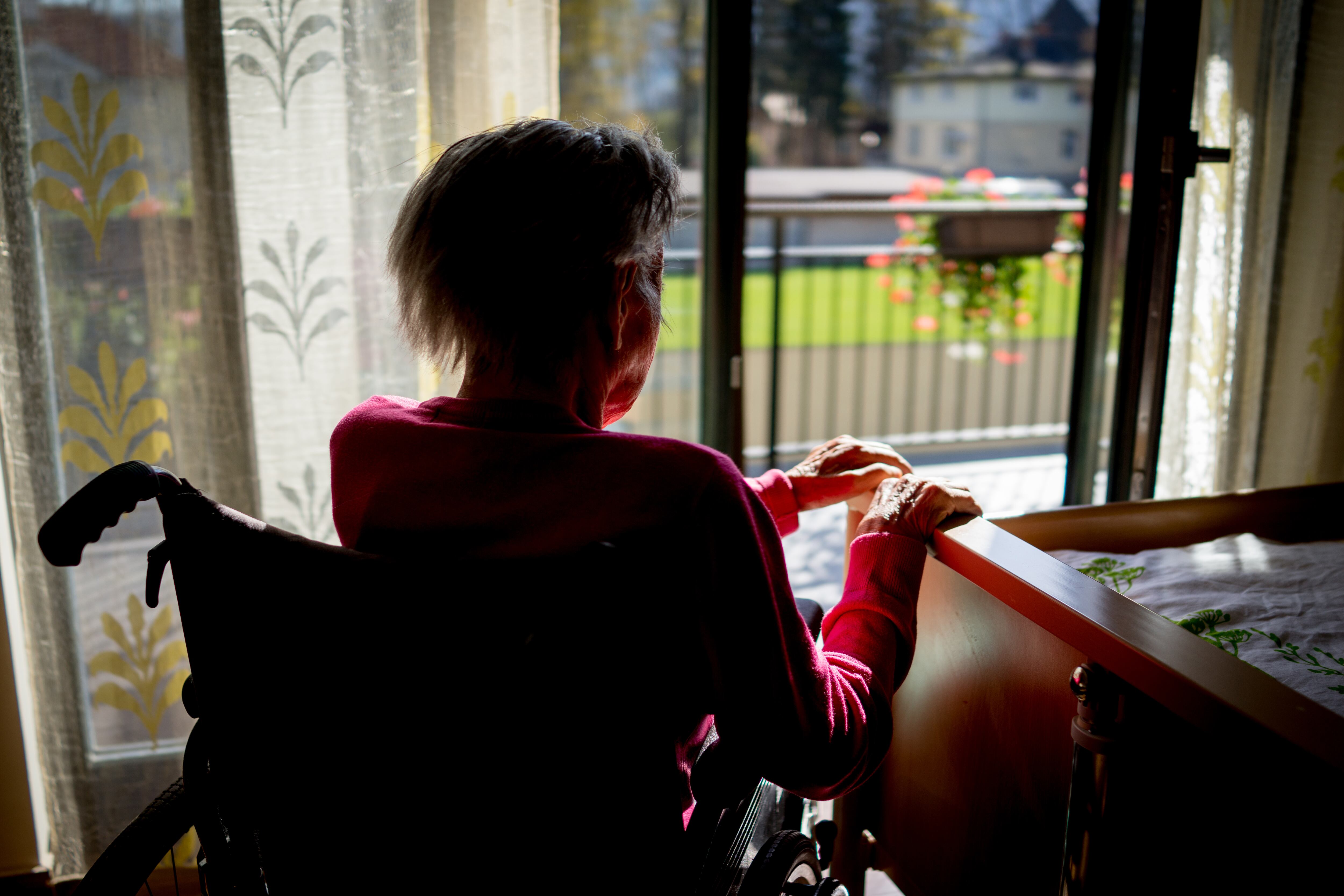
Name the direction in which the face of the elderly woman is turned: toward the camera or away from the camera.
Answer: away from the camera

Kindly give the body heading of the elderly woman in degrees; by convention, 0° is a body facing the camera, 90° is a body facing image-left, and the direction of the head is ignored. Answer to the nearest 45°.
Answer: approximately 225°

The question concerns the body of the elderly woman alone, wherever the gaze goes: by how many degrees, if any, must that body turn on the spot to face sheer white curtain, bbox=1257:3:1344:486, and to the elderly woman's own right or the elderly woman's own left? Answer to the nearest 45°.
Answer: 0° — they already face it

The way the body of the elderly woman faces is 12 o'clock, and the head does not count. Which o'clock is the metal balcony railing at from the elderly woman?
The metal balcony railing is roughly at 11 o'clock from the elderly woman.

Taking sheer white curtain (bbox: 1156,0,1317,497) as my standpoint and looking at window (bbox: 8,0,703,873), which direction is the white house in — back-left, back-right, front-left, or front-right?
back-right

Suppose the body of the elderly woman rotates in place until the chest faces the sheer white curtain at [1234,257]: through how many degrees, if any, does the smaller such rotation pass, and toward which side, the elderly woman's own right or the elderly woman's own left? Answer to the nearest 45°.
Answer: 0° — they already face it
